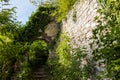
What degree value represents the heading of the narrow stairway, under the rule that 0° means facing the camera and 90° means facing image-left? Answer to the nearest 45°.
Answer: approximately 0°

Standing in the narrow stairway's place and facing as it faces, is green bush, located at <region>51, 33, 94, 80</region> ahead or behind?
ahead
